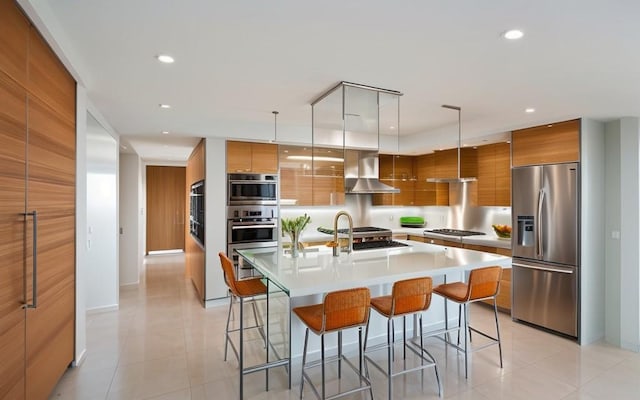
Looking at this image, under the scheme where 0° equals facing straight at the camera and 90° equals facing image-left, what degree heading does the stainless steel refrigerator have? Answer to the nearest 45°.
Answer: approximately 45°

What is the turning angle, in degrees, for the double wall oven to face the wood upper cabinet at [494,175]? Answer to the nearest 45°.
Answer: approximately 90° to its left

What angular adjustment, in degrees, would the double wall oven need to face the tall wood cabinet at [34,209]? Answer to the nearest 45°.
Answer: approximately 45° to its right

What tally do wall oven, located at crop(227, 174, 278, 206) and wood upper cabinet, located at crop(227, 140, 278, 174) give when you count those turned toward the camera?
2

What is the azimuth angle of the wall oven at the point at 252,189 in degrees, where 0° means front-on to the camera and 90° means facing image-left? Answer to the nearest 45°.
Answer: approximately 0°

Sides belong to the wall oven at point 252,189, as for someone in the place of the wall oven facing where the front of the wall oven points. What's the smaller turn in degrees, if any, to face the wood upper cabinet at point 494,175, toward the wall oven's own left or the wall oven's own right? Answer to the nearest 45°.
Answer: approximately 90° to the wall oven's own left

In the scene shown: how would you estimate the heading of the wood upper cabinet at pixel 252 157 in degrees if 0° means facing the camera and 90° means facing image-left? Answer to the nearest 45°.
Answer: approximately 0°
